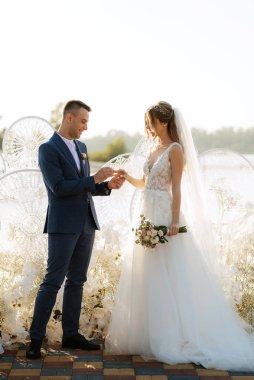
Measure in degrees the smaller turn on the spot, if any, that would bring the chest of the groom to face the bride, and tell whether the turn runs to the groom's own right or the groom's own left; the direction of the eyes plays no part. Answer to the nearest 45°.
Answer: approximately 45° to the groom's own left

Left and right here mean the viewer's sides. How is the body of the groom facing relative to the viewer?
facing the viewer and to the right of the viewer

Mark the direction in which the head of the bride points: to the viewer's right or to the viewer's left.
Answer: to the viewer's left
